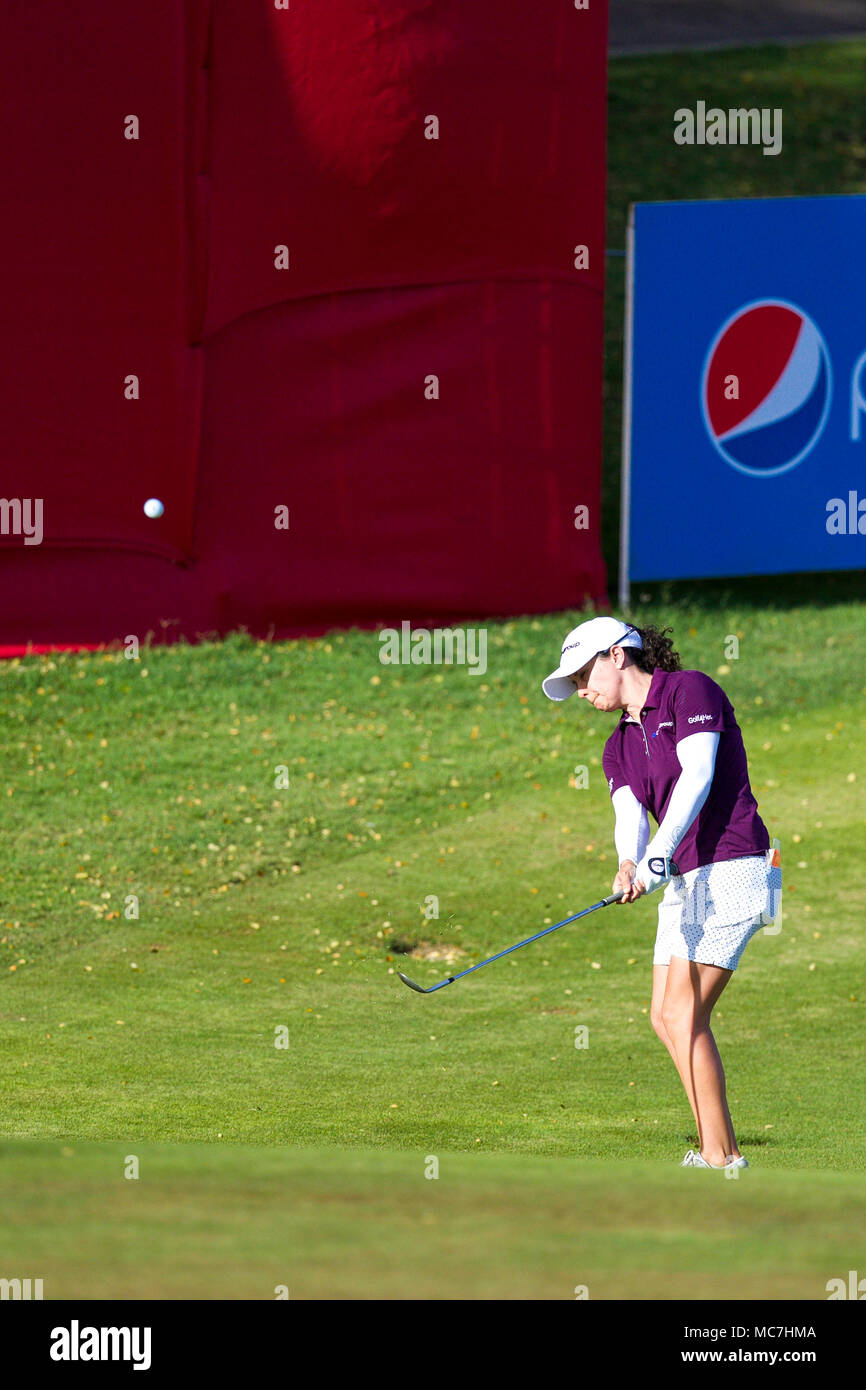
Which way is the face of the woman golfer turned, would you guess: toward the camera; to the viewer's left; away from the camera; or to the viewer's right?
to the viewer's left

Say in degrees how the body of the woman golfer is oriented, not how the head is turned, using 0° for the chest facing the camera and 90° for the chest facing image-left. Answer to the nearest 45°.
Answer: approximately 45°

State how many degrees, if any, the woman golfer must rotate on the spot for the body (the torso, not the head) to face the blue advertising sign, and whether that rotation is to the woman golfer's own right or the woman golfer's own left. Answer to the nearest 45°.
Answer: approximately 135° to the woman golfer's own right
